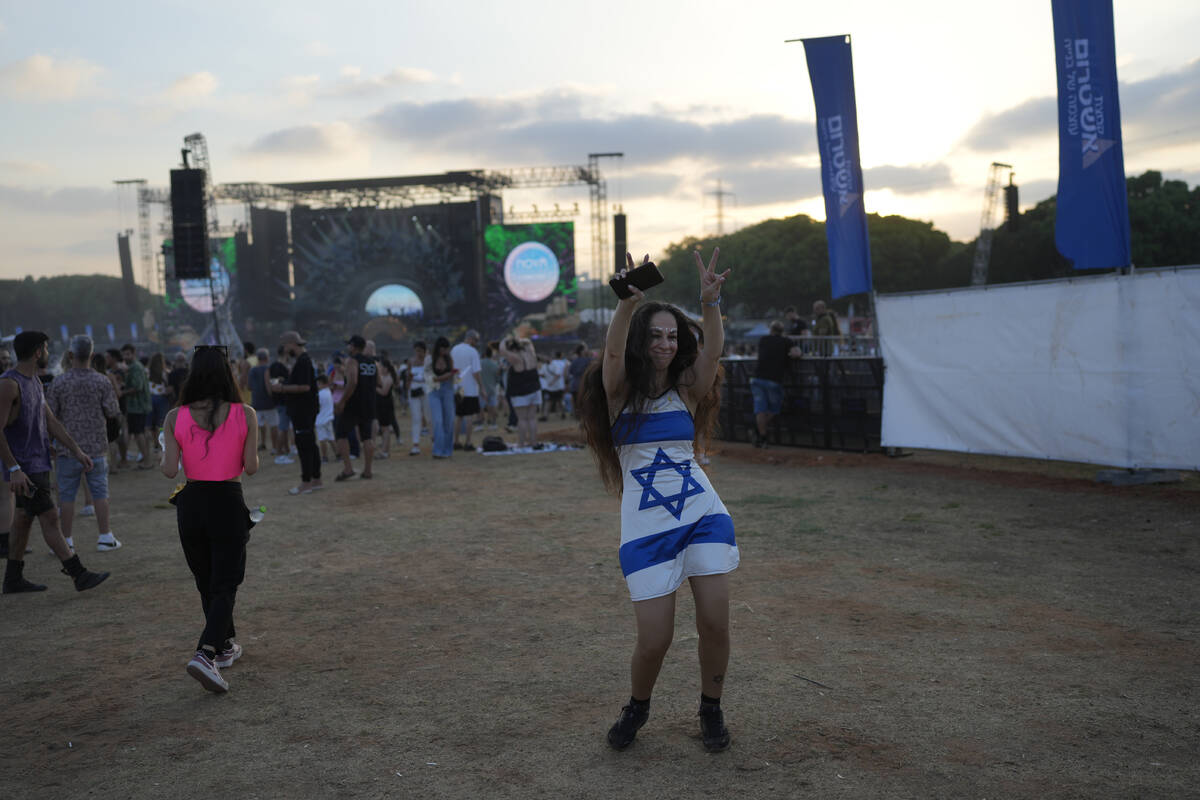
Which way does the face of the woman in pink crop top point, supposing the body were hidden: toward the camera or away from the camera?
away from the camera

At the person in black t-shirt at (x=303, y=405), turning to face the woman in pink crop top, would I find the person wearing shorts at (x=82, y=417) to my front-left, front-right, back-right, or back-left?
front-right

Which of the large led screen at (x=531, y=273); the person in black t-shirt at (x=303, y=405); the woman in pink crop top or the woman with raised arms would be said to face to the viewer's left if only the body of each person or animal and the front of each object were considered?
the person in black t-shirt

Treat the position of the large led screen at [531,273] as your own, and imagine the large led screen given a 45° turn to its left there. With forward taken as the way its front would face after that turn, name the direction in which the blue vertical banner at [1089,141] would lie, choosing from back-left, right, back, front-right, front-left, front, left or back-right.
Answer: front-right

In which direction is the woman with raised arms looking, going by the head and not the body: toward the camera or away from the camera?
toward the camera

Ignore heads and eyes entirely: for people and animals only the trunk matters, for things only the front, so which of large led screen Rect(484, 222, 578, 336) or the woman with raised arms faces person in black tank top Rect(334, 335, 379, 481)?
the large led screen

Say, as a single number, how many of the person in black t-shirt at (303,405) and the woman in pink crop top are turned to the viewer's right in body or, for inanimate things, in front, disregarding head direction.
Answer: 0

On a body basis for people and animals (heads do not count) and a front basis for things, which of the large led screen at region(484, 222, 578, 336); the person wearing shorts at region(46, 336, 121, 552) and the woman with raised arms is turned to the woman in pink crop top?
the large led screen

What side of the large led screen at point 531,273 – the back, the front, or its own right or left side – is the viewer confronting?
front

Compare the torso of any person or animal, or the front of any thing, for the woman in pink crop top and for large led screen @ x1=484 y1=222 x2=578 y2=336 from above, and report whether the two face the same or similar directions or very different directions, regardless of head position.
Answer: very different directions
